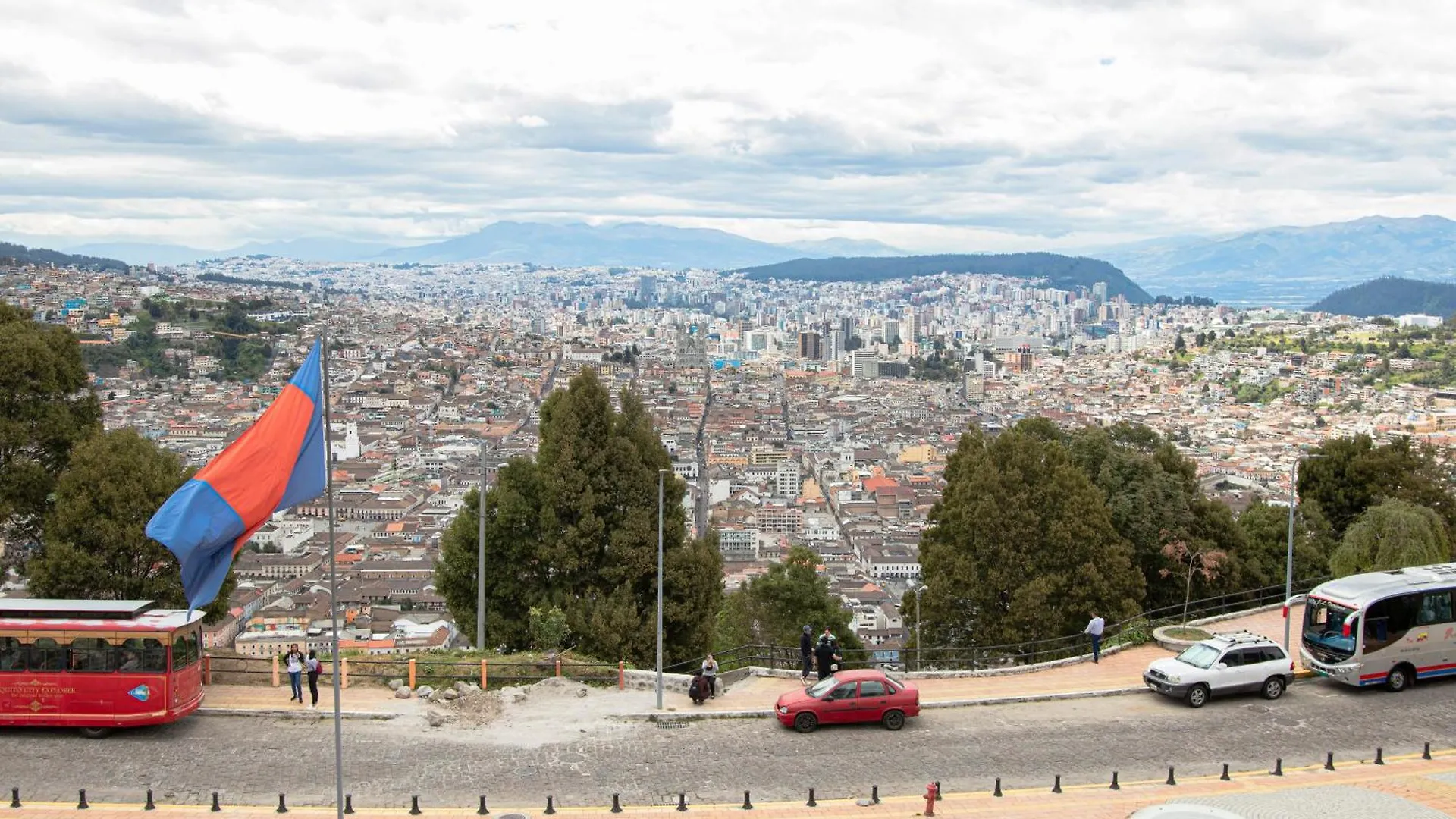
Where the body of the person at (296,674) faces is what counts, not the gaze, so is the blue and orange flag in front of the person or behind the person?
in front

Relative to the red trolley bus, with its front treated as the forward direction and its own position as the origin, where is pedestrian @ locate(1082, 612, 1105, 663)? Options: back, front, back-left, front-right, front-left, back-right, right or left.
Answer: back

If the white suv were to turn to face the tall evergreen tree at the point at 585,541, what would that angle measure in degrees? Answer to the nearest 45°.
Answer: approximately 45° to its right

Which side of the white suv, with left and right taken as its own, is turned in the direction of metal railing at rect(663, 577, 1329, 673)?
right

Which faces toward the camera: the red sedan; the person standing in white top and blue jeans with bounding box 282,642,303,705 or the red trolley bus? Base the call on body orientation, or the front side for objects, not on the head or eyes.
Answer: the person standing in white top and blue jeans

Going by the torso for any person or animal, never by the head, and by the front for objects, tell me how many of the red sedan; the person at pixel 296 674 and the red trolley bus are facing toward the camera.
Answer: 1

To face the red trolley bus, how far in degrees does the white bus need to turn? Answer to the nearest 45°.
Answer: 0° — it already faces it

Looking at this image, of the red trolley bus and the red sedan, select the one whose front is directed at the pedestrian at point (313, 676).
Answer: the red sedan

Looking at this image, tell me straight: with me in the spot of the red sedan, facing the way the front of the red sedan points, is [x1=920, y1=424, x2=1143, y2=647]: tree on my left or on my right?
on my right

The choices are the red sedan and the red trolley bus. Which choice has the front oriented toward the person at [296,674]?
the red sedan

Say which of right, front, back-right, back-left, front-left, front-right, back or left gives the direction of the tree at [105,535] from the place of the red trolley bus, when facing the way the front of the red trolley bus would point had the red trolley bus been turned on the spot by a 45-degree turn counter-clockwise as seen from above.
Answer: back-right

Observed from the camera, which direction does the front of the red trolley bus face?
facing to the left of the viewer

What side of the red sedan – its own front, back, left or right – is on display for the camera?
left
